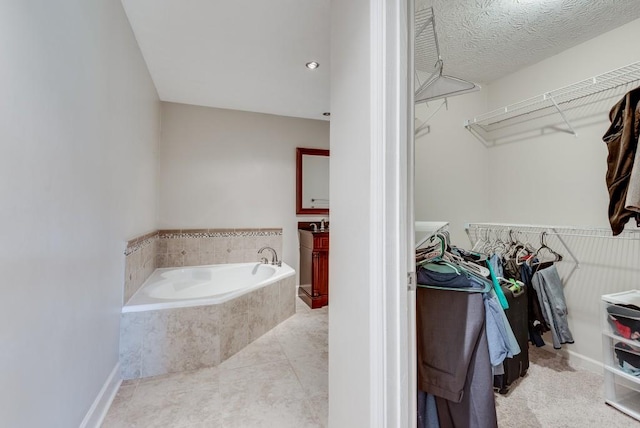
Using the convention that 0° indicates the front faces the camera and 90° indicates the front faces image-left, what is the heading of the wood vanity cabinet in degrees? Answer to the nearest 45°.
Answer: approximately 315°

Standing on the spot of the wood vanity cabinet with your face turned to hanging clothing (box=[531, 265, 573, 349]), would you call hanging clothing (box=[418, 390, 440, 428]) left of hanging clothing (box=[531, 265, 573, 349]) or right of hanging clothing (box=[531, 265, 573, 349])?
right

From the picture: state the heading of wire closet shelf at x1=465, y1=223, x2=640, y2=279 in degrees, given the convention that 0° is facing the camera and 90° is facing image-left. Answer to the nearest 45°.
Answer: approximately 45°

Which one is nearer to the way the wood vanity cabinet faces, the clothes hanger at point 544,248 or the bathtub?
the clothes hanger

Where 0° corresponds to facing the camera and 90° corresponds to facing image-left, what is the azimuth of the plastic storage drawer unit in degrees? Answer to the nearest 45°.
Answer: approximately 45°

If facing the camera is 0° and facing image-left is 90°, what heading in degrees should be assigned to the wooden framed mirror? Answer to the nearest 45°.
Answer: approximately 0°
